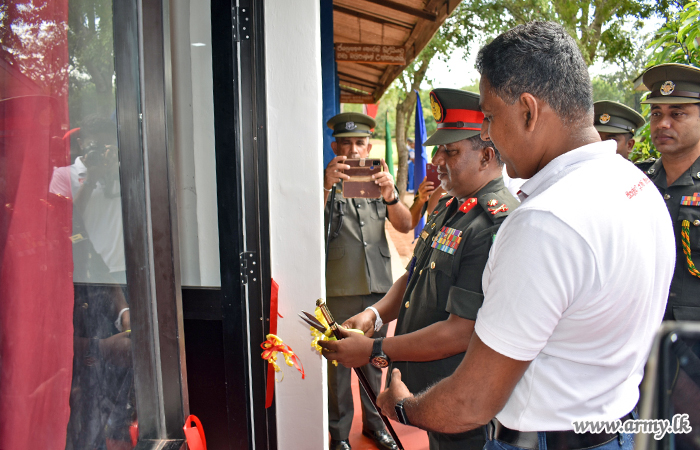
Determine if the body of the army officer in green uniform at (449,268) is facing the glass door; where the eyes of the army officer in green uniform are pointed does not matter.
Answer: yes

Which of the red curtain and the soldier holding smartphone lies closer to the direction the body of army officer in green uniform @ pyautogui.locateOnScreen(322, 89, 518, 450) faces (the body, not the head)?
the red curtain

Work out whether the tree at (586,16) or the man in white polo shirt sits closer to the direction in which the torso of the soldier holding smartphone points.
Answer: the man in white polo shirt

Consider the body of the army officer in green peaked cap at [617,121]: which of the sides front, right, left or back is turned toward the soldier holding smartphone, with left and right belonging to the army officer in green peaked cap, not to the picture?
front

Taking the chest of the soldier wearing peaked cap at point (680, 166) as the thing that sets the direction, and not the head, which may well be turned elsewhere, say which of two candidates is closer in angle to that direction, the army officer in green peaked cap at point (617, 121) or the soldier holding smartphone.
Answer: the soldier holding smartphone

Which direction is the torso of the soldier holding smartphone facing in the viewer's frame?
toward the camera

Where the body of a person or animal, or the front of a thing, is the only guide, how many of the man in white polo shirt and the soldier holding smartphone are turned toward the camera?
1

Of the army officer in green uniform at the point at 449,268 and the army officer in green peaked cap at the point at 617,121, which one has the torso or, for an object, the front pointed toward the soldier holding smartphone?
the army officer in green peaked cap at the point at 617,121

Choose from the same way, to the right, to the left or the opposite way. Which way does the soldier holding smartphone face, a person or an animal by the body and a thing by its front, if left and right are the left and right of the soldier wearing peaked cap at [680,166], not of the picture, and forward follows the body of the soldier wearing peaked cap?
to the left

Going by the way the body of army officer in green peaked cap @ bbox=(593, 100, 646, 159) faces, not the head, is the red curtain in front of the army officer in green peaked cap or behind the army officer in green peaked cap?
in front

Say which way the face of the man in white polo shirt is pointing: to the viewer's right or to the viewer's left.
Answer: to the viewer's left

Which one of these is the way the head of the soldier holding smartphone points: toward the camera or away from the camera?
toward the camera

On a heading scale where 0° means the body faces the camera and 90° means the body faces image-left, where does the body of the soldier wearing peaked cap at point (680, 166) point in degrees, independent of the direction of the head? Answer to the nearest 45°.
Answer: approximately 45°

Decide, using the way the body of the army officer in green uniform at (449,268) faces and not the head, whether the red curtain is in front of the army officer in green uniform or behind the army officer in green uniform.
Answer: in front

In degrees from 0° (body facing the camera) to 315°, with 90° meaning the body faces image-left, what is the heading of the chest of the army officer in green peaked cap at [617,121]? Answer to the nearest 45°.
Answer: approximately 45°

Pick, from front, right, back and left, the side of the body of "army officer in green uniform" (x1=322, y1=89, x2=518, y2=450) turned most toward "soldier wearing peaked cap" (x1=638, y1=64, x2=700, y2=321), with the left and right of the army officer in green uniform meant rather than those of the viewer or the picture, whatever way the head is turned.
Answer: back

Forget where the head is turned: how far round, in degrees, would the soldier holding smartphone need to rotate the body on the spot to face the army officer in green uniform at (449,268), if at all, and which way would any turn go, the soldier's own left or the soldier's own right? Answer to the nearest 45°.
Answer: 0° — they already face them

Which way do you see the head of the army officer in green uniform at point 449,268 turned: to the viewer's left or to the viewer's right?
to the viewer's left

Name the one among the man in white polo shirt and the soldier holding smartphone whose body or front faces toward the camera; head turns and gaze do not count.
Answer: the soldier holding smartphone
